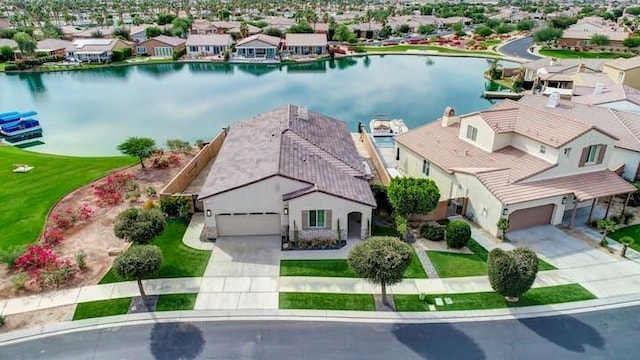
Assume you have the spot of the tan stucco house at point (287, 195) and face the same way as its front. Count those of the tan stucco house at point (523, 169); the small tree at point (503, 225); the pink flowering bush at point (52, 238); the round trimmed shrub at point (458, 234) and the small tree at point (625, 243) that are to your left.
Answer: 4

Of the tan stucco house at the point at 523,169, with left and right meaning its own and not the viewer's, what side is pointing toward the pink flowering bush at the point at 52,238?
right

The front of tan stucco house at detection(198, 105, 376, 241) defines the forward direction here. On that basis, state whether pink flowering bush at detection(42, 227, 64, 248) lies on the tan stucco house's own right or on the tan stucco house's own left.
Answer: on the tan stucco house's own right

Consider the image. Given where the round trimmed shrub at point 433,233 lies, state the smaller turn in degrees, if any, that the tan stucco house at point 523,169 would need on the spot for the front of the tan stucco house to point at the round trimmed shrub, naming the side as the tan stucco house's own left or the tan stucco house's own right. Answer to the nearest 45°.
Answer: approximately 90° to the tan stucco house's own right

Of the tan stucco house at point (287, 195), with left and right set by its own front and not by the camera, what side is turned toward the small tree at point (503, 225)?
left

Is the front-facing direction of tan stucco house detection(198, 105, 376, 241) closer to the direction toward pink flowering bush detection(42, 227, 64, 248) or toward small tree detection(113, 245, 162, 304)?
the small tree

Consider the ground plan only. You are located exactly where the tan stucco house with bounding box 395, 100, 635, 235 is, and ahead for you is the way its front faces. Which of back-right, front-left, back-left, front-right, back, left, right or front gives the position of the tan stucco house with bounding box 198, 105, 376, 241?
right

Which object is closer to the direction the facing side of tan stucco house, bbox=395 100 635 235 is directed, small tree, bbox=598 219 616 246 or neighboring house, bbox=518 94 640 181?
the small tree

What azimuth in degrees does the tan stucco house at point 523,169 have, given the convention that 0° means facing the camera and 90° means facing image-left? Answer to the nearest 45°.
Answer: approximately 315°

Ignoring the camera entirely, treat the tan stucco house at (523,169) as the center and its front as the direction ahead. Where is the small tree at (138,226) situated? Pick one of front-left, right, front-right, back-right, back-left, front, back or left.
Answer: right

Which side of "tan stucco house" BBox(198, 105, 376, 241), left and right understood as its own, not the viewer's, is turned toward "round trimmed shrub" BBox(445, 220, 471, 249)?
left

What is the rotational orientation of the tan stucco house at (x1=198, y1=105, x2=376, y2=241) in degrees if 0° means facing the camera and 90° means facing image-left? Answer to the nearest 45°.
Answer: approximately 0°

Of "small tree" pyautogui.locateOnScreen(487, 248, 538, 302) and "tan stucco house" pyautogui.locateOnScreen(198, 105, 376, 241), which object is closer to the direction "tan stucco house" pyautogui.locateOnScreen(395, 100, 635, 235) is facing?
the small tree

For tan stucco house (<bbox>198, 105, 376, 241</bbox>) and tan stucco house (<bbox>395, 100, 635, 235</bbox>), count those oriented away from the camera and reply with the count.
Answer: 0

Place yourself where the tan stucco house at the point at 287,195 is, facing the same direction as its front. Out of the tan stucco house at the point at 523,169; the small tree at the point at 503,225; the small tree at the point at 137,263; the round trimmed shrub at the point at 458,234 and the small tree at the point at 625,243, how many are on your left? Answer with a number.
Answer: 4
